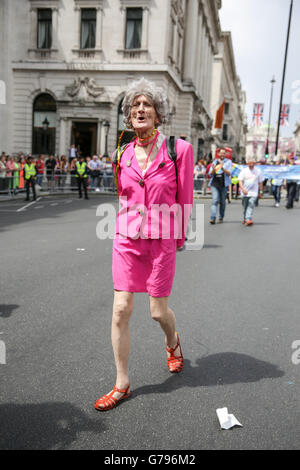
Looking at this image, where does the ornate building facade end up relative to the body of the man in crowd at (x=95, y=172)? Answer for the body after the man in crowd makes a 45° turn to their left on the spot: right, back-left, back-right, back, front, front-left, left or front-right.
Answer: back-left

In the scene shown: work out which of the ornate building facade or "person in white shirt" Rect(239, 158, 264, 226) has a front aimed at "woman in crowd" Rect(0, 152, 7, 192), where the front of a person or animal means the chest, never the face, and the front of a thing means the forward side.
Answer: the ornate building facade

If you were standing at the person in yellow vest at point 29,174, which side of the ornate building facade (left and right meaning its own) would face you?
front

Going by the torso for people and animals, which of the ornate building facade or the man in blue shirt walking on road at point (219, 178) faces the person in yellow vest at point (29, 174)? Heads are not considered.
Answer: the ornate building facade

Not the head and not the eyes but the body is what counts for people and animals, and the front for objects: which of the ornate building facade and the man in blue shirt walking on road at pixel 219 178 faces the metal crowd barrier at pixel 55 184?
the ornate building facade

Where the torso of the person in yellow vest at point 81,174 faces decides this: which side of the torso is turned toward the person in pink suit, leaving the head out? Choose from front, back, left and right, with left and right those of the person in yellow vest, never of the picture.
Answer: front

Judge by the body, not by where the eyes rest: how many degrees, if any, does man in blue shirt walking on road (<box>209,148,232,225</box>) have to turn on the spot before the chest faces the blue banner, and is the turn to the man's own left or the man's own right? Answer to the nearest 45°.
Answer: approximately 180°

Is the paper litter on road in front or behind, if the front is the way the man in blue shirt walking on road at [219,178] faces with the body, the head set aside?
in front

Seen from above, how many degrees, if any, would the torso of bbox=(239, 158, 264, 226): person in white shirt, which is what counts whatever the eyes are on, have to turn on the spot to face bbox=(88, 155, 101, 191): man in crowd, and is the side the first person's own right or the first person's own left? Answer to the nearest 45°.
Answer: approximately 135° to the first person's own right

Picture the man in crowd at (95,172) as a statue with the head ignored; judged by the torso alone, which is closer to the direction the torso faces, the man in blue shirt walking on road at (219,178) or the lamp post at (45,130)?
the man in blue shirt walking on road

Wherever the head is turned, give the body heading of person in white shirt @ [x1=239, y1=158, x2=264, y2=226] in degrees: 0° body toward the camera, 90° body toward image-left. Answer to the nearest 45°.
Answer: approximately 0°
